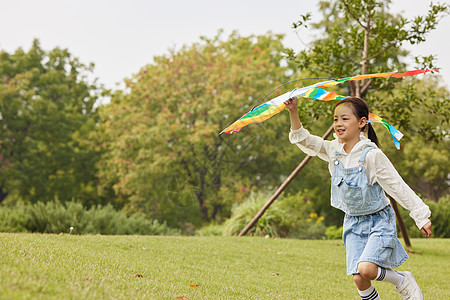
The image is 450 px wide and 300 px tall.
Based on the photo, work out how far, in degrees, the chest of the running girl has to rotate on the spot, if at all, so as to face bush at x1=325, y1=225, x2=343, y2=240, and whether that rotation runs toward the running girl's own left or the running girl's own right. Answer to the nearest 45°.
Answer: approximately 135° to the running girl's own right

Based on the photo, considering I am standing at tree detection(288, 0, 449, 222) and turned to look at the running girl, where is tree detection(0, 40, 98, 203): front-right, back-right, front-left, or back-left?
back-right

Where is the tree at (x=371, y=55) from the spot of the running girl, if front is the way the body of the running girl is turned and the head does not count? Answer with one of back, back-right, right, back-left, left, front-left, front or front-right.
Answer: back-right

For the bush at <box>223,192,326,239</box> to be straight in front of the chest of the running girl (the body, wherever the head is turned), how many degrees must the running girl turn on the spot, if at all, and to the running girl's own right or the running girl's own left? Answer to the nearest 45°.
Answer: approximately 135° to the running girl's own right

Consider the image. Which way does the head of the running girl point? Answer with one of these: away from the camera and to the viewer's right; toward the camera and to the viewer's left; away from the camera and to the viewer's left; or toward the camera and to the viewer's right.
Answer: toward the camera and to the viewer's left

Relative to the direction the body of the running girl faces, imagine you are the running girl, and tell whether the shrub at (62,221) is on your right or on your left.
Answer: on your right

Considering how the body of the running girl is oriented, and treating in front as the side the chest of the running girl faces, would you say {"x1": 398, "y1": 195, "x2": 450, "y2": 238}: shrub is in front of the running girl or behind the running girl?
behind
